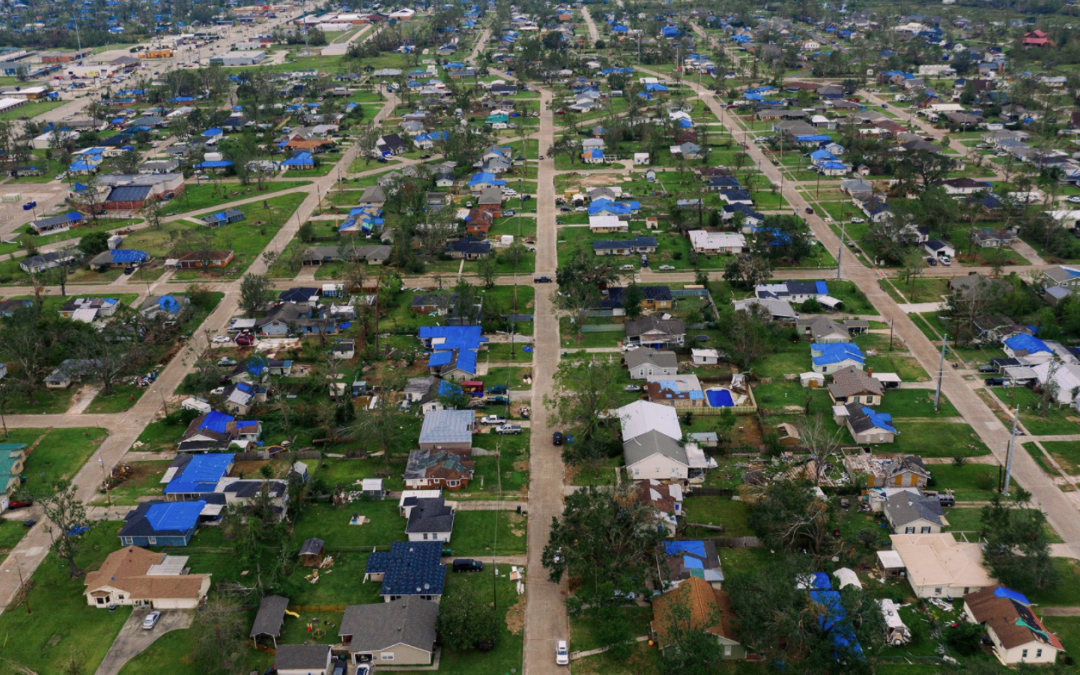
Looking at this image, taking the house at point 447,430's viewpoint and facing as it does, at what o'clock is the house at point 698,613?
the house at point 698,613 is roughly at 2 o'clock from the house at point 447,430.

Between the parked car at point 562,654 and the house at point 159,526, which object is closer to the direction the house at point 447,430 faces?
the parked car

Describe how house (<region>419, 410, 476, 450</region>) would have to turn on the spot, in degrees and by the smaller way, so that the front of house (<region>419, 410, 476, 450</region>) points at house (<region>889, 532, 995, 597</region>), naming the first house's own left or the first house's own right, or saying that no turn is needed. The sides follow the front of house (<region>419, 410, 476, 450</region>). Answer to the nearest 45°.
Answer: approximately 45° to the first house's own right

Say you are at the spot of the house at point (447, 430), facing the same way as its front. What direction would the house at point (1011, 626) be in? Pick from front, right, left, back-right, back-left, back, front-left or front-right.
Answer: front-right

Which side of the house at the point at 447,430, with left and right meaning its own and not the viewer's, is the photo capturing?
right

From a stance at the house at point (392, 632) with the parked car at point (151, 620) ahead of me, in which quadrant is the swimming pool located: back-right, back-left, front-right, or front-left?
back-right

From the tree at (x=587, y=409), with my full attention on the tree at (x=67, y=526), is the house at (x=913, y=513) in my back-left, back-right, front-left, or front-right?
back-left

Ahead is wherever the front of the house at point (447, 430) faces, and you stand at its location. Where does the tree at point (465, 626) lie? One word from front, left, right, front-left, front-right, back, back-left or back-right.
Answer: right

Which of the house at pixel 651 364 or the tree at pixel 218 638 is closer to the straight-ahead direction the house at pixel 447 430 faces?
the house

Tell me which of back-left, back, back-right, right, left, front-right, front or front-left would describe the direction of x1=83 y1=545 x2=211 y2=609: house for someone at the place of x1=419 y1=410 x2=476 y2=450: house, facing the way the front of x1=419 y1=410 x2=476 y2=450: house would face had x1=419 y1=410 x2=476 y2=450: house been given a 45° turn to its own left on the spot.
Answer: back

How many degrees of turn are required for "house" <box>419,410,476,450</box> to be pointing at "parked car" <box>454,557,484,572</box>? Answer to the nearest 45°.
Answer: approximately 90° to its right
